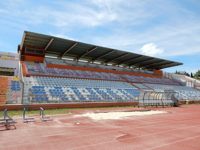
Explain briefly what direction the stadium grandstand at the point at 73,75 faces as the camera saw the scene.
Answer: facing the viewer and to the right of the viewer
